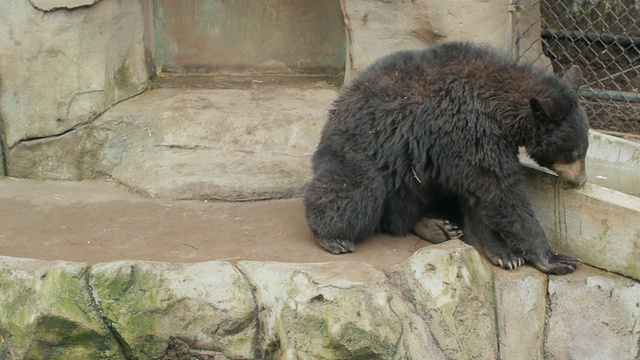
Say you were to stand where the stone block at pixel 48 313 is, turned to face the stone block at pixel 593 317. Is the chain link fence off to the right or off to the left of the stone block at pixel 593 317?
left

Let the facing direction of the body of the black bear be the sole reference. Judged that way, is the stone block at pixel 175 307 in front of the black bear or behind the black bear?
behind

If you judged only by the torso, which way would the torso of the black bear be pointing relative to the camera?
to the viewer's right

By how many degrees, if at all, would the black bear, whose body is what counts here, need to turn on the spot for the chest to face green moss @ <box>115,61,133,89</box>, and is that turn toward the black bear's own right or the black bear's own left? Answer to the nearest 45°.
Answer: approximately 135° to the black bear's own left

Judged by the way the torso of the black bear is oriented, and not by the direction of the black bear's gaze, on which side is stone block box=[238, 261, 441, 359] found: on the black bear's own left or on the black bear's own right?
on the black bear's own right

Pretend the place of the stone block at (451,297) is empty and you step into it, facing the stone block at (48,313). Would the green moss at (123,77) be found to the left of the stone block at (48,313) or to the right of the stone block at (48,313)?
right

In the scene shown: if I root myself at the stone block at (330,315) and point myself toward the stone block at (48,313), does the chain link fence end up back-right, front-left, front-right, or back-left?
back-right

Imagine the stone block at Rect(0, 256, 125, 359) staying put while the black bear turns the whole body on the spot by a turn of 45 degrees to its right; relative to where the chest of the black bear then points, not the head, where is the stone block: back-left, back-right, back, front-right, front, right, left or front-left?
right

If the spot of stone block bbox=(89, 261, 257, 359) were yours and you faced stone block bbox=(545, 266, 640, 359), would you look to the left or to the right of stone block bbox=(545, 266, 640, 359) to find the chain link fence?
left
